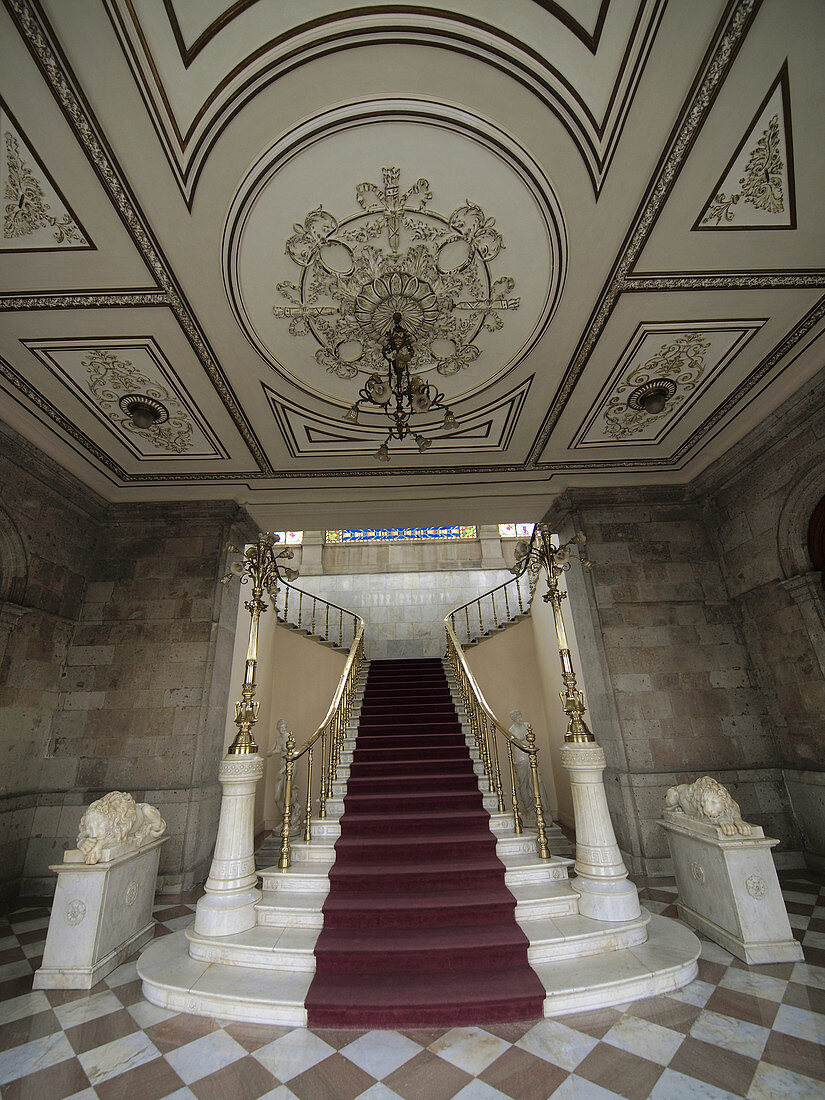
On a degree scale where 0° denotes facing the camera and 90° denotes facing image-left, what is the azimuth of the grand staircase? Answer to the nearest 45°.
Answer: approximately 0°

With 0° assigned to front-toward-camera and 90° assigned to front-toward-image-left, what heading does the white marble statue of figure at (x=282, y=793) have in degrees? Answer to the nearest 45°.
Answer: approximately 315°

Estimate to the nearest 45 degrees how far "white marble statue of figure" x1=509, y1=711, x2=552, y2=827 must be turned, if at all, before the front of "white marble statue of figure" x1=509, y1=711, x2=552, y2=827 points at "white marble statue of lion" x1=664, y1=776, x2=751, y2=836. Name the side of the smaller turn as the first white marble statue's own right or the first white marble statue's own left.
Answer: approximately 90° to the first white marble statue's own left

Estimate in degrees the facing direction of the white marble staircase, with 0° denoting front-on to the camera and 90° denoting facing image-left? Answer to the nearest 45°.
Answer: approximately 0°

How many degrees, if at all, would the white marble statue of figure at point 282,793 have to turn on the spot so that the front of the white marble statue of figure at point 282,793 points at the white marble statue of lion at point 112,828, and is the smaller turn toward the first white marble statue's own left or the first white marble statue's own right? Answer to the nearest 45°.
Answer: approximately 90° to the first white marble statue's own right

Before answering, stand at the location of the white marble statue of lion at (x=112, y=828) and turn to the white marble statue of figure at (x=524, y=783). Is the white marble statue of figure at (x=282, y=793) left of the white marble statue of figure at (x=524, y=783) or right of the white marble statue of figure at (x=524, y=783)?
left

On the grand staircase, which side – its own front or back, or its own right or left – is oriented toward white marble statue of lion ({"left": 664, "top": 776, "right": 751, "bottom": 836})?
left

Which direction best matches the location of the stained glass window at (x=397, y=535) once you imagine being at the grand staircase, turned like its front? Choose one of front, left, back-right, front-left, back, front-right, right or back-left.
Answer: back
